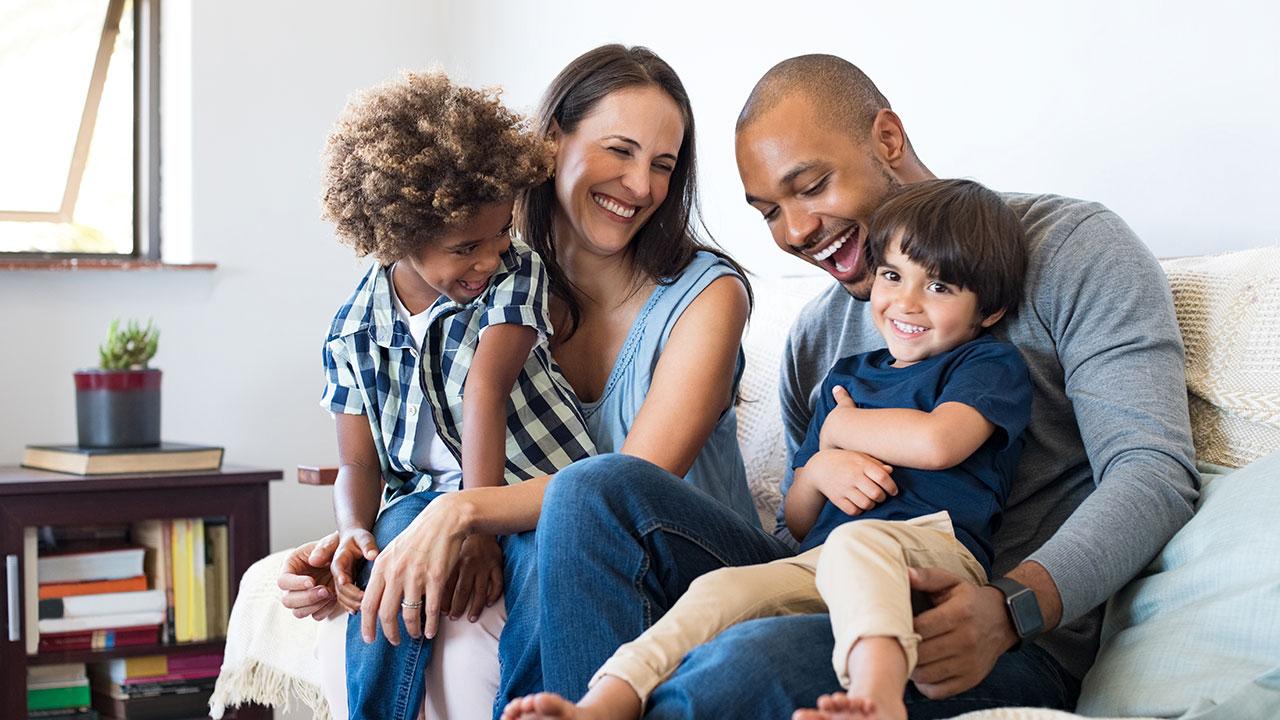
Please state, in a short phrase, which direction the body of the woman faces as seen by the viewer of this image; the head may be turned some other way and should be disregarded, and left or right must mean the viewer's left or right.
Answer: facing the viewer and to the left of the viewer

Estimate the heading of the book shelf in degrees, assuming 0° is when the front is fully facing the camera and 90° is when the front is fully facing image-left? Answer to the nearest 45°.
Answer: approximately 0°

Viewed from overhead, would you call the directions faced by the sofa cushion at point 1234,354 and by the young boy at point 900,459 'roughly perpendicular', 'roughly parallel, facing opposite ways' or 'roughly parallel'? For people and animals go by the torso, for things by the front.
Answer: roughly parallel

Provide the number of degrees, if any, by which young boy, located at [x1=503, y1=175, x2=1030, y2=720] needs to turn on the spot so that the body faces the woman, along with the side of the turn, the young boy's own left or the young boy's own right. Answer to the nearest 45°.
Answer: approximately 90° to the young boy's own right

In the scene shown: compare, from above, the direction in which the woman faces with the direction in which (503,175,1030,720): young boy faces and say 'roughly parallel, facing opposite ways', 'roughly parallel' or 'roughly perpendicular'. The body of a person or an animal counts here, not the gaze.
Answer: roughly parallel

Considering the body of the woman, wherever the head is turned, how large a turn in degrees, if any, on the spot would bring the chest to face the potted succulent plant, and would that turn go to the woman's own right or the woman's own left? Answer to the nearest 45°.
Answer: approximately 90° to the woman's own right

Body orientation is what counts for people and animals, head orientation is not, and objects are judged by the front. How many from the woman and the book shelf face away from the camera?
0

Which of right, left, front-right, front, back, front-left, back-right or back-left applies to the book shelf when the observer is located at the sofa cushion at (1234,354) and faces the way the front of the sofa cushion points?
front-right

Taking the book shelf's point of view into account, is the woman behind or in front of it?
in front

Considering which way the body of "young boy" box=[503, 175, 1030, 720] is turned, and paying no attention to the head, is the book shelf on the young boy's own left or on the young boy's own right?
on the young boy's own right

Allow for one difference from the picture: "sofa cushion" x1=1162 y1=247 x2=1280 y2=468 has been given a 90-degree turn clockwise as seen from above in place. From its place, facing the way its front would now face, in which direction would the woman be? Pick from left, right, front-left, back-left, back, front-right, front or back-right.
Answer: front-left
